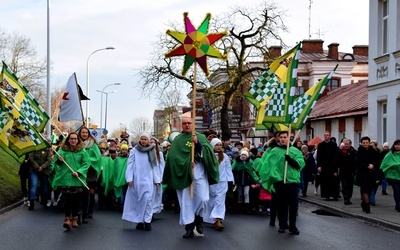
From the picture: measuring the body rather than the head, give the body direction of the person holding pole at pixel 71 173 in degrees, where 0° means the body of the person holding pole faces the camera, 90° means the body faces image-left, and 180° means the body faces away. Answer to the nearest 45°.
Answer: approximately 0°

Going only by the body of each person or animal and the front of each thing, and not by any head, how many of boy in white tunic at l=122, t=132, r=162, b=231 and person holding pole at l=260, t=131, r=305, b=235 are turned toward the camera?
2
